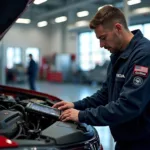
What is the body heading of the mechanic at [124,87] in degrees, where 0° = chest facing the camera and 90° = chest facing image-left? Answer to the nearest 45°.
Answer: approximately 90°

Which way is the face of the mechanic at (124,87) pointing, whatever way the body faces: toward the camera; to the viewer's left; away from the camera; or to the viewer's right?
to the viewer's left

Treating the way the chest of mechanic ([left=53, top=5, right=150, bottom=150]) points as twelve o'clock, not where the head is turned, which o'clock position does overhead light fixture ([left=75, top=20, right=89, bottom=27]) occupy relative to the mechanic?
The overhead light fixture is roughly at 3 o'clock from the mechanic.

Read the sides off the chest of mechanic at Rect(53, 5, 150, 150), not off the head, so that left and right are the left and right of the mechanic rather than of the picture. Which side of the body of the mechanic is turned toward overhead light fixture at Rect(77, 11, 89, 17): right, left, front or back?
right
